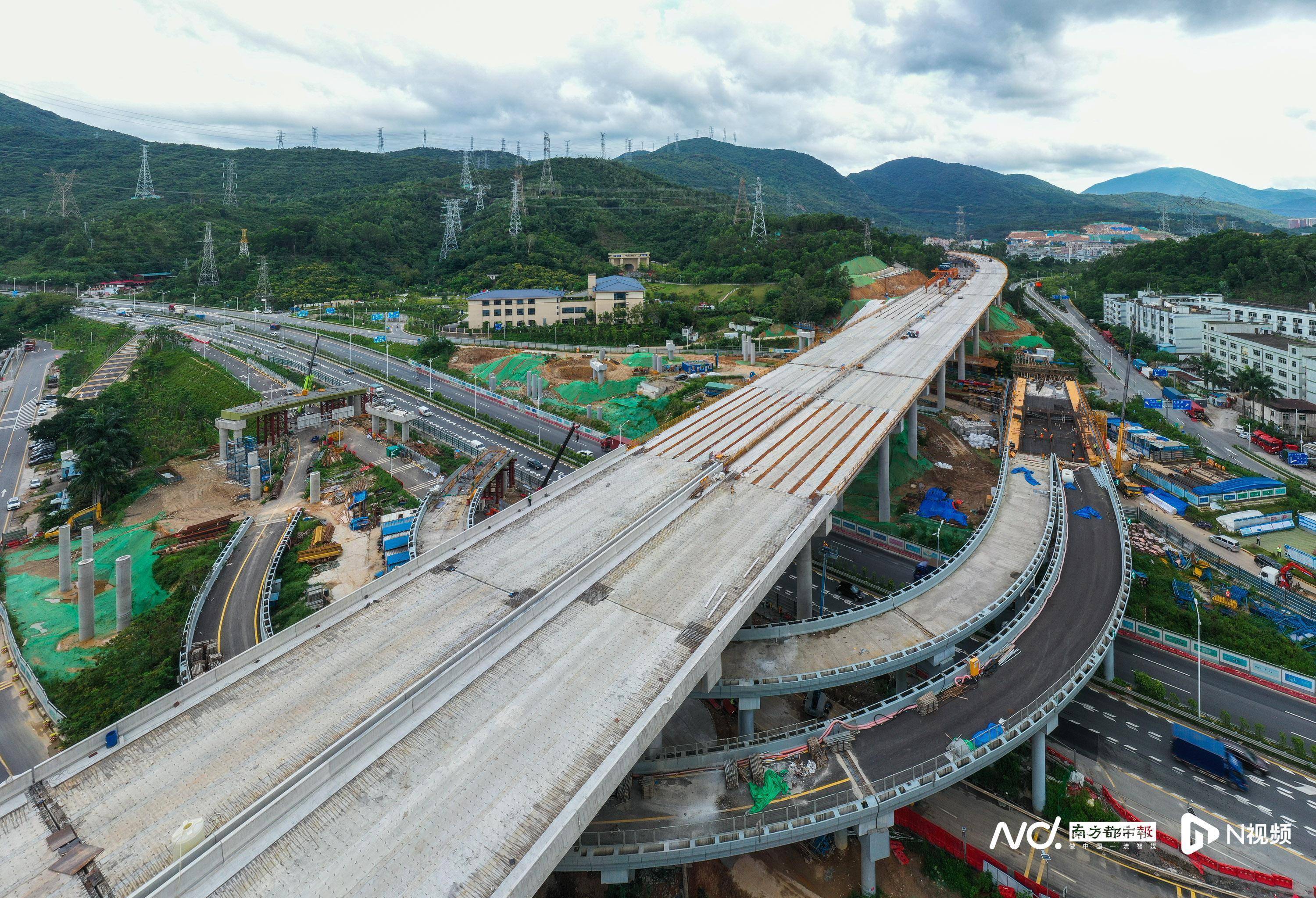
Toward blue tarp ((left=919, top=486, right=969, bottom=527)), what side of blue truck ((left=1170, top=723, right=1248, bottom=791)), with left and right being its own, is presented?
back

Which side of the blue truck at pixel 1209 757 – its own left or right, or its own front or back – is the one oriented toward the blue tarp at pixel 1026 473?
back

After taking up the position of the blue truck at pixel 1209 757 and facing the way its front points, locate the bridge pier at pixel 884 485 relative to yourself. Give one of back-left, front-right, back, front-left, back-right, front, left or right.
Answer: back

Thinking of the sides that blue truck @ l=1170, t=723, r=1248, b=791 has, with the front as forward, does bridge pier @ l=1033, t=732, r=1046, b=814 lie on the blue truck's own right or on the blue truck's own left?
on the blue truck's own right

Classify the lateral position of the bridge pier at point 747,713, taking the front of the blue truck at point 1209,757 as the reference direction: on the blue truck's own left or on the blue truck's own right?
on the blue truck's own right

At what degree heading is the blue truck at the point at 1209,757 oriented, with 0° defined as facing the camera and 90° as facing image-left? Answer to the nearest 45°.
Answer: approximately 315°

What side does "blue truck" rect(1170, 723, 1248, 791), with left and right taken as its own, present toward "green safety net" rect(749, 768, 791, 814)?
right
